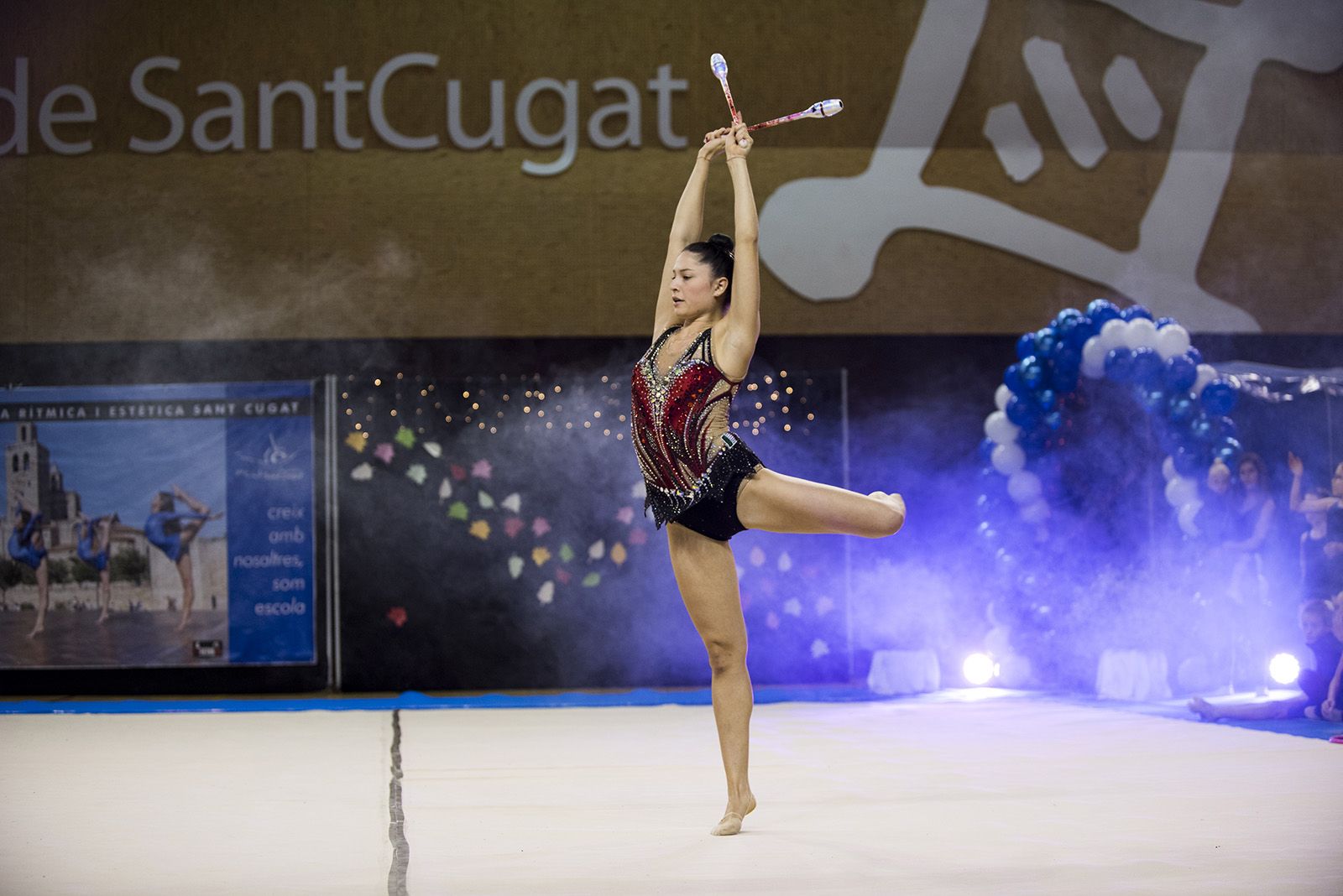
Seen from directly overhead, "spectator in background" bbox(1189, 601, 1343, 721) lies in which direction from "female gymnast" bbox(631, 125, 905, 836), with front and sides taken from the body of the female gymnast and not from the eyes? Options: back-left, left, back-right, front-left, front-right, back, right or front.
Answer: back

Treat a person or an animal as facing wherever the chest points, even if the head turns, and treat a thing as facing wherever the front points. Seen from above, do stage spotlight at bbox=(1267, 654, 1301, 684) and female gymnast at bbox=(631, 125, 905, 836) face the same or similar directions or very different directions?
same or similar directions

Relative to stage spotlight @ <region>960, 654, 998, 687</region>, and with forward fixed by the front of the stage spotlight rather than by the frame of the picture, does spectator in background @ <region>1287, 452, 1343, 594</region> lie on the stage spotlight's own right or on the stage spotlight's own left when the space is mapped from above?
on the stage spotlight's own left

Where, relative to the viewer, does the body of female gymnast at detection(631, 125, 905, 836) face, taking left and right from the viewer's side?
facing the viewer and to the left of the viewer

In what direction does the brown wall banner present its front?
toward the camera

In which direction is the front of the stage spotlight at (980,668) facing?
toward the camera

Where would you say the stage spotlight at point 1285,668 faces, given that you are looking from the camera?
facing the viewer
